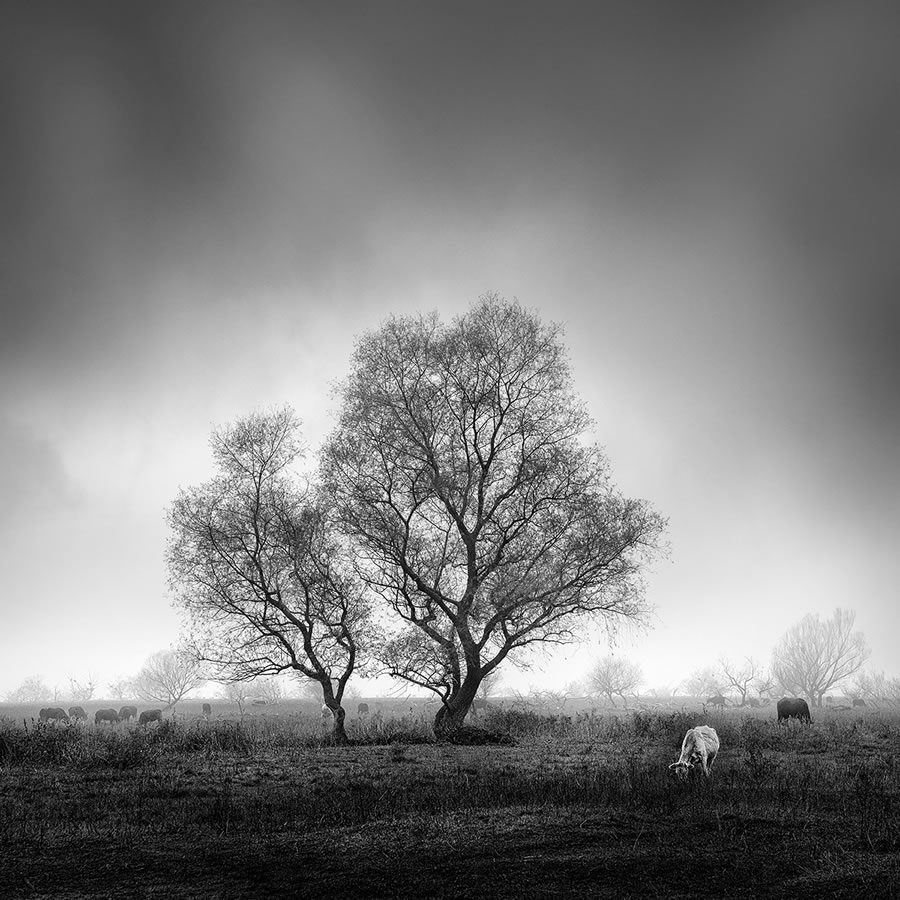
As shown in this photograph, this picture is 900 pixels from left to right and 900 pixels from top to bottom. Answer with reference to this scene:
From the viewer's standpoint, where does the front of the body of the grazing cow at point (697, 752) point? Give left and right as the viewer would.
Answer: facing the viewer and to the left of the viewer

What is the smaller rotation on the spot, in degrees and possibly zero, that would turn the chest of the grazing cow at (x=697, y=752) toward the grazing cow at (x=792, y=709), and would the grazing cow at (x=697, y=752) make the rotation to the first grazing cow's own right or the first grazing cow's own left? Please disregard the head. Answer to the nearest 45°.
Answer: approximately 135° to the first grazing cow's own right
